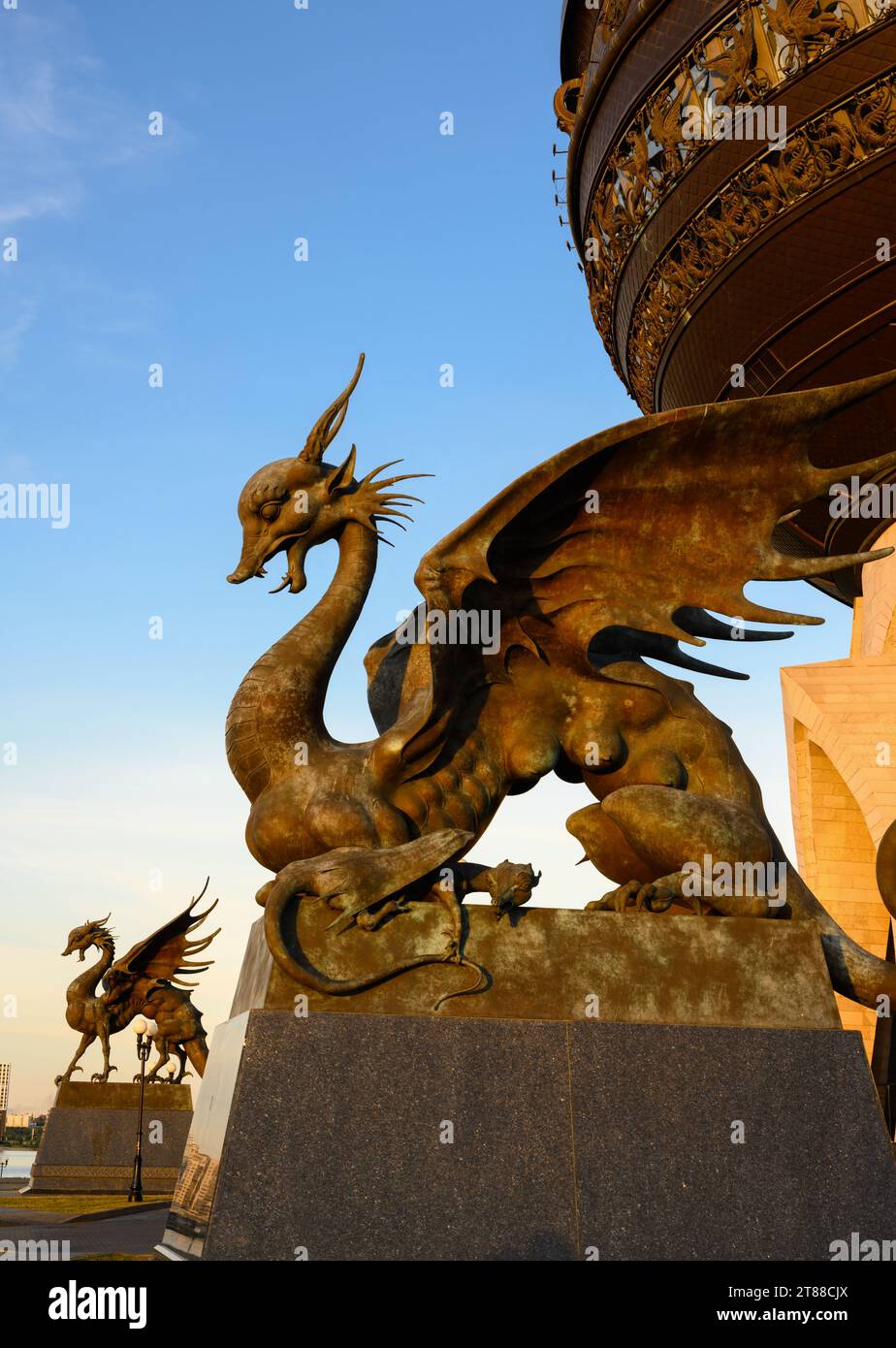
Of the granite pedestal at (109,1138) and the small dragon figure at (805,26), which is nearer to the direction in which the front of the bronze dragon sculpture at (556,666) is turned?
the granite pedestal

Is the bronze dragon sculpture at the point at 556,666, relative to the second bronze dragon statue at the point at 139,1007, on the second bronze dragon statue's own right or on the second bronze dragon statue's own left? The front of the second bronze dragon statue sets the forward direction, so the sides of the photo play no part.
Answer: on the second bronze dragon statue's own left

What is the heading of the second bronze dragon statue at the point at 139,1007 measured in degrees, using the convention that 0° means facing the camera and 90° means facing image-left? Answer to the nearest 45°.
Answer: approximately 90°

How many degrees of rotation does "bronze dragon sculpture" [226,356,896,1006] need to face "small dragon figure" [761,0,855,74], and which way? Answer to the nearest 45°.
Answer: approximately 90° to its right

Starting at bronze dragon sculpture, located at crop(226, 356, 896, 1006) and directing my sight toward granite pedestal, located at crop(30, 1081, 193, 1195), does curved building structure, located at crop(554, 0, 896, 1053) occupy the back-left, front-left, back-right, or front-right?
front-right

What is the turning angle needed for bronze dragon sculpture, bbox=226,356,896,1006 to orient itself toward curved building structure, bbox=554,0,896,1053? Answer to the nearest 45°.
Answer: approximately 90° to its right

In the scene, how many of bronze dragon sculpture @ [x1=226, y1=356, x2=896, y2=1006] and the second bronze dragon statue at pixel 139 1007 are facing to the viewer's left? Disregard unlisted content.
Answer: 2

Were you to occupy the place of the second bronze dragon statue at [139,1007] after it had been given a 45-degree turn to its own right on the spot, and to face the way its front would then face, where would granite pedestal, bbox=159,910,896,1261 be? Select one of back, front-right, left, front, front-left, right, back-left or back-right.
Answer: back-left

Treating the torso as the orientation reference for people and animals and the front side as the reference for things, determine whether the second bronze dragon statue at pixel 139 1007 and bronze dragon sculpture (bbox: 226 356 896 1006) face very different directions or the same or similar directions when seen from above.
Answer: same or similar directions

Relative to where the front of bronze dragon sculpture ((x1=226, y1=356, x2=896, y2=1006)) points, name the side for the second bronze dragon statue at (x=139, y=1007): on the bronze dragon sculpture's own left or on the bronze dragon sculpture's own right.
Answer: on the bronze dragon sculpture's own right

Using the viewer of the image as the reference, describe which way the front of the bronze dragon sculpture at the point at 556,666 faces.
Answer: facing to the left of the viewer
